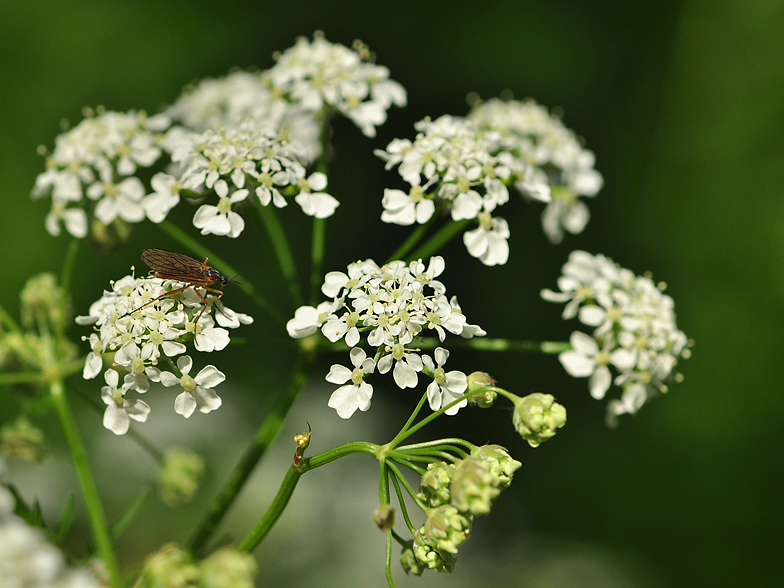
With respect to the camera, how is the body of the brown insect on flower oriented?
to the viewer's right
